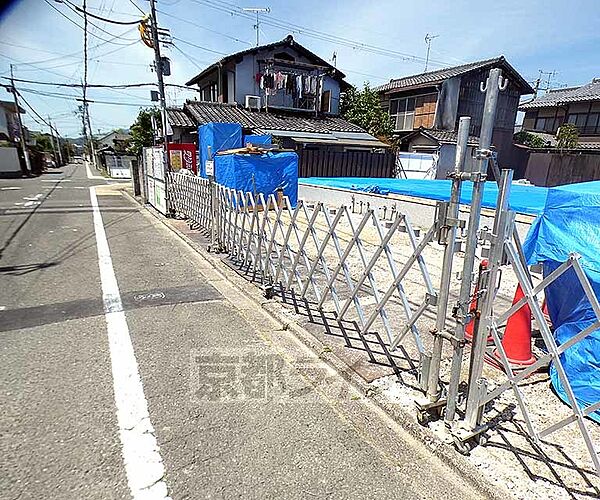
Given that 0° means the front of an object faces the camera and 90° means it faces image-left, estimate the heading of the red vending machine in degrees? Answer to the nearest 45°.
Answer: approximately 45°

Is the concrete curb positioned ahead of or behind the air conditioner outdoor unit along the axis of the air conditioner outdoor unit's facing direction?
ahead

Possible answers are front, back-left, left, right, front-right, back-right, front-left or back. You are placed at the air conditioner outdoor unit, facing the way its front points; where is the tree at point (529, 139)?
left

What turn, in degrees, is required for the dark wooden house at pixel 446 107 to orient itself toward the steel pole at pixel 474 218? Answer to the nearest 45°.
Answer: approximately 45° to its left

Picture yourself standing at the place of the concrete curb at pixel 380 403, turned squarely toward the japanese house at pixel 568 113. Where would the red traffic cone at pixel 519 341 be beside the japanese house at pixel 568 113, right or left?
right

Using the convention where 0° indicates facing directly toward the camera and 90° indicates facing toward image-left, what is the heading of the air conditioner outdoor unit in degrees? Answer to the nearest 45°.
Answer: approximately 0°

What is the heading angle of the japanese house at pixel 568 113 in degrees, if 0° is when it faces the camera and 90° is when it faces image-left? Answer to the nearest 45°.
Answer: approximately 45°

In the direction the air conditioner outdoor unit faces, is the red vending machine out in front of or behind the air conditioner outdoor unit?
in front

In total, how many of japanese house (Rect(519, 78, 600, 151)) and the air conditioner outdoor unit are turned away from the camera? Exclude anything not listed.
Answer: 0

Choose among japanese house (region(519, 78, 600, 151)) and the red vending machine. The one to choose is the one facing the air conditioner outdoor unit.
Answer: the japanese house

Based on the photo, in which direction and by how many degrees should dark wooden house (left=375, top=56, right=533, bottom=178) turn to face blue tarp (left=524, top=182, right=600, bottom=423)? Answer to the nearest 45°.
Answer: approximately 45° to its left

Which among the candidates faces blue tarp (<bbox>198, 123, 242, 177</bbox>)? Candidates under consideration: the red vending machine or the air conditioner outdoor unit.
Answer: the air conditioner outdoor unit

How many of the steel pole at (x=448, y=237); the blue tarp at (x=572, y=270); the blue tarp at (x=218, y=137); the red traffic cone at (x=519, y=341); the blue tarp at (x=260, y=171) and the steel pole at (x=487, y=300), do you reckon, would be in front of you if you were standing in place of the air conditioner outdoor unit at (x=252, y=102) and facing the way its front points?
6

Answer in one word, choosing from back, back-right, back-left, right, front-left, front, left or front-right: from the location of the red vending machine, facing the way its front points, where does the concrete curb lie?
front-left
